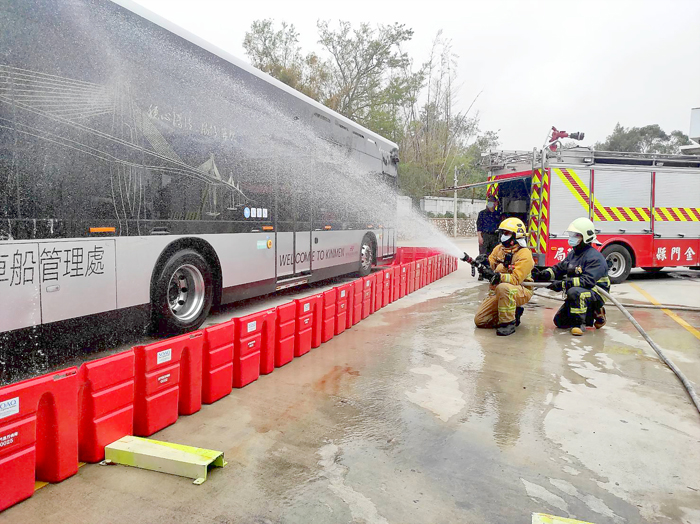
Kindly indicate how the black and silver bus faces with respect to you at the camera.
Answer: facing away from the viewer and to the right of the viewer

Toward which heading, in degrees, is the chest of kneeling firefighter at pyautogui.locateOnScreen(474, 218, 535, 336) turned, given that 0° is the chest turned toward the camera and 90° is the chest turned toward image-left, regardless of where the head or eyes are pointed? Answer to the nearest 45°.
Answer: approximately 45°

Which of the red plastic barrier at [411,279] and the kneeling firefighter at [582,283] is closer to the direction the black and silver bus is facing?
the red plastic barrier

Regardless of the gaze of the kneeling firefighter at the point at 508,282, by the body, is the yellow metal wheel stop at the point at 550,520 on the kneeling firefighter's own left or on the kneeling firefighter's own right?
on the kneeling firefighter's own left

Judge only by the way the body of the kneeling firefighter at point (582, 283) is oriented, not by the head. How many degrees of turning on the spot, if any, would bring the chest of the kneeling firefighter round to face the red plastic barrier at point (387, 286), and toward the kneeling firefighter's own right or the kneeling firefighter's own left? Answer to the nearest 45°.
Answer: approximately 45° to the kneeling firefighter's own right

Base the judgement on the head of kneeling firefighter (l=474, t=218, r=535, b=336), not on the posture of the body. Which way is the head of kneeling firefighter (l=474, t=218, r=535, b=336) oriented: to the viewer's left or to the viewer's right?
to the viewer's left

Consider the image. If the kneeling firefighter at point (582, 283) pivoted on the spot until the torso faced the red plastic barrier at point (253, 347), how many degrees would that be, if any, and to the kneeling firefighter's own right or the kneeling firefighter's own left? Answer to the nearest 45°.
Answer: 0° — they already face it

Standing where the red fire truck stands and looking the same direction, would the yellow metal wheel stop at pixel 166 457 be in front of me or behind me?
behind
